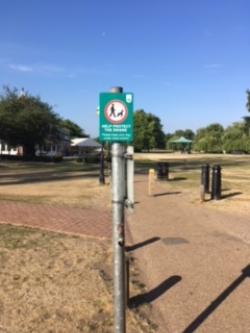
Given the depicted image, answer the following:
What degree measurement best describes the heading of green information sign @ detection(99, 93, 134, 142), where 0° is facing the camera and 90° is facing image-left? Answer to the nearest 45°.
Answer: approximately 0°

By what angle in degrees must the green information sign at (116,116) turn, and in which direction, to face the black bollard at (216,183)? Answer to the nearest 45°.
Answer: approximately 180°
